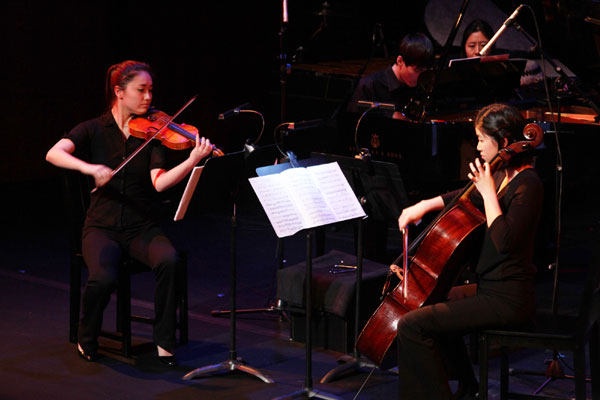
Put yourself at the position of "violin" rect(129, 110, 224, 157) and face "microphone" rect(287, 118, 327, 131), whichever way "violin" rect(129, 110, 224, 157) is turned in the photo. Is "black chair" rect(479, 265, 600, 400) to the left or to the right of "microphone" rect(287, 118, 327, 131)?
right

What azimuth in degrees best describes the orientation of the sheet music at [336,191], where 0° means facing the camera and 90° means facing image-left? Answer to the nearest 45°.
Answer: approximately 0°

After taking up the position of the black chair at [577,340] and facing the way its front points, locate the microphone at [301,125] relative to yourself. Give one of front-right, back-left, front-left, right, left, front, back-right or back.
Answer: front-right

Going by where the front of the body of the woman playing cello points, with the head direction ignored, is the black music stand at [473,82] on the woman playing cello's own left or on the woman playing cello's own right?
on the woman playing cello's own right

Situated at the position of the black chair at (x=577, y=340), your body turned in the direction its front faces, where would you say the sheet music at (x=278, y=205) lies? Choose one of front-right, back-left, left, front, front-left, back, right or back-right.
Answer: front

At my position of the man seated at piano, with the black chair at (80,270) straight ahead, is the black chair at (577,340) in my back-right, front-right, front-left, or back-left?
front-left

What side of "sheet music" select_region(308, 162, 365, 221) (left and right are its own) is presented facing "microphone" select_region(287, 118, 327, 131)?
back

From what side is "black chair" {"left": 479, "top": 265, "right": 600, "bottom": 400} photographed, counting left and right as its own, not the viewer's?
left

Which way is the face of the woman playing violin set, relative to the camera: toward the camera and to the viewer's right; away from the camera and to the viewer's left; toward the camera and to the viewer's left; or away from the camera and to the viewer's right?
toward the camera and to the viewer's right

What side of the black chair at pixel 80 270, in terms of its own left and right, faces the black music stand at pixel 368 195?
front

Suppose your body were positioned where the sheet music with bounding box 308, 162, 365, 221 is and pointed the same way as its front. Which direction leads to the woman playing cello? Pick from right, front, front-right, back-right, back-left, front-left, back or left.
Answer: front-left

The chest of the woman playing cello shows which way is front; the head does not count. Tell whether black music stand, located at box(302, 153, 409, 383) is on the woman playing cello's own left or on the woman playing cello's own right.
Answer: on the woman playing cello's own right

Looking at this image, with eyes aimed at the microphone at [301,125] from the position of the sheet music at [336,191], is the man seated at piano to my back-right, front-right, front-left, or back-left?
front-right

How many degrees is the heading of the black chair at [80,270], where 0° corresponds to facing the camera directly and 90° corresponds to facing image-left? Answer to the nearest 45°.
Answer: approximately 315°

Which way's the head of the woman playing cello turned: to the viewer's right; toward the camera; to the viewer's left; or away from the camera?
to the viewer's left

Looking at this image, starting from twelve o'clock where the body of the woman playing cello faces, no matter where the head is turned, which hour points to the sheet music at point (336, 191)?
The sheet music is roughly at 1 o'clock from the woman playing cello.

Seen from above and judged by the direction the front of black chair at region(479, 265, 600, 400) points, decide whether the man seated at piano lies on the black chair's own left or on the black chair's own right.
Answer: on the black chair's own right

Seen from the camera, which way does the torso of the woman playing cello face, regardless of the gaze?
to the viewer's left

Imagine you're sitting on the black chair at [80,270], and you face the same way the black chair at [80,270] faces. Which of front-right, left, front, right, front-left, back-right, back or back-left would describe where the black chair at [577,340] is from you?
front
